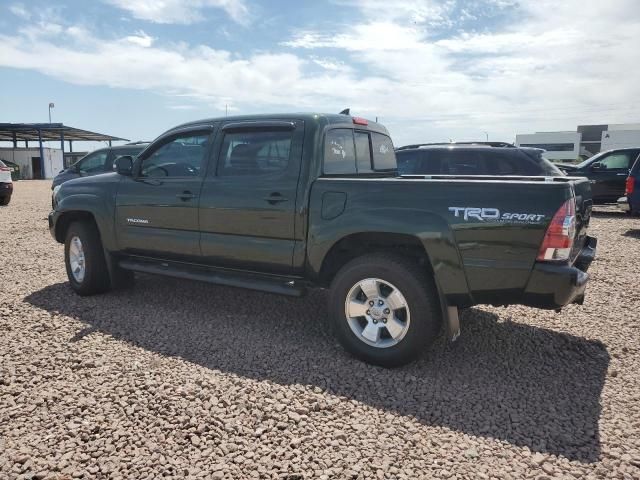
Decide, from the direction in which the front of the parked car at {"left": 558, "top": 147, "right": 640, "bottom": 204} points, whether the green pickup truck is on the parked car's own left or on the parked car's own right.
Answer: on the parked car's own left

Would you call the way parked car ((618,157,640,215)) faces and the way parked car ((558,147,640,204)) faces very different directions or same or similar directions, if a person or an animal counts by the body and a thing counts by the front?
very different directions

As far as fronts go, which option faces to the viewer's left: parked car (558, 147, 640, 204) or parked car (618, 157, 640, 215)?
parked car (558, 147, 640, 204)

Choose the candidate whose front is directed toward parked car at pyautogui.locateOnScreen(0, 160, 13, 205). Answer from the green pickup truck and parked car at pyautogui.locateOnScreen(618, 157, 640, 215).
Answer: the green pickup truck

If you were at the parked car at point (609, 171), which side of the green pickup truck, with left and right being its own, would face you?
right

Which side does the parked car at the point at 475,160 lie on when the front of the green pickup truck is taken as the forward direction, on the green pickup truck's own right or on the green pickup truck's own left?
on the green pickup truck's own right

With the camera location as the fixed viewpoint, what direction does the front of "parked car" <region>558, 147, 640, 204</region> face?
facing to the left of the viewer

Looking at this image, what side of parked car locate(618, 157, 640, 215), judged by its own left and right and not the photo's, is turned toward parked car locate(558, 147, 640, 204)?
left

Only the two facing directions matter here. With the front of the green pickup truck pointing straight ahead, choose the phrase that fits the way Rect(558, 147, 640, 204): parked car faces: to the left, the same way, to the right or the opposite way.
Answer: the same way
